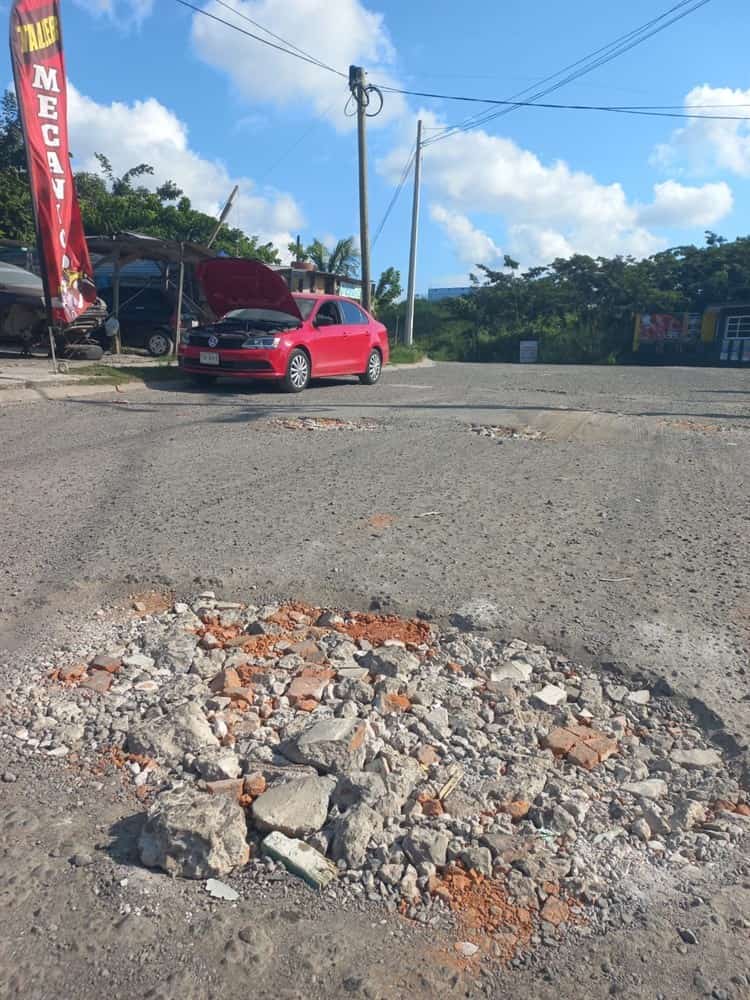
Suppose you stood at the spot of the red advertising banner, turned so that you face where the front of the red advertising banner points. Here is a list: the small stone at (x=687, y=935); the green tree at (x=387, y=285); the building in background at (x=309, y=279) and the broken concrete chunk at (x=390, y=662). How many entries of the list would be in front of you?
2

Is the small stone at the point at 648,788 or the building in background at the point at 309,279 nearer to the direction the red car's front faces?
the small stone

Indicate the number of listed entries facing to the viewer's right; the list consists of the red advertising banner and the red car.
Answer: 0

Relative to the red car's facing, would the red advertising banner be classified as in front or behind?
in front

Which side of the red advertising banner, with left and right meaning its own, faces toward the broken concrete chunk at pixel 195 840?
front

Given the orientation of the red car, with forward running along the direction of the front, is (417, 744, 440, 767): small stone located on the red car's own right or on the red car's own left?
on the red car's own left

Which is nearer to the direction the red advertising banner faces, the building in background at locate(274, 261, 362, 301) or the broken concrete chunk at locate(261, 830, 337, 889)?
the broken concrete chunk

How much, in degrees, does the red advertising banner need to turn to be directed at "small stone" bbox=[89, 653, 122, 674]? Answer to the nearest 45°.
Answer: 0° — it already faces it

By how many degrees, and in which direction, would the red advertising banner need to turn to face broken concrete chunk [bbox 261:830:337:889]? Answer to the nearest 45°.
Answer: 0° — it already faces it

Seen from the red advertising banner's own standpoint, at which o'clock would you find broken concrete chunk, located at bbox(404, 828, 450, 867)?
The broken concrete chunk is roughly at 12 o'clock from the red advertising banner.

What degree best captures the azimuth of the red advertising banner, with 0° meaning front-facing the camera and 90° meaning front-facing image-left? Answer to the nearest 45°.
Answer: approximately 0°

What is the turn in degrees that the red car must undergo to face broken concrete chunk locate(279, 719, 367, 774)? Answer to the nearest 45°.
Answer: approximately 45° to its left

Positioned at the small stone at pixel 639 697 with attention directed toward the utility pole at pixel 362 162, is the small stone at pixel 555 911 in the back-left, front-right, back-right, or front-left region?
back-left

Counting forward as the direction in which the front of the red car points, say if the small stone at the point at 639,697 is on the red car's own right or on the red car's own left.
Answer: on the red car's own left

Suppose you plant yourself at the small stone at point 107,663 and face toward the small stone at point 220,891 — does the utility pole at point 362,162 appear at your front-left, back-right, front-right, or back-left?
back-left
